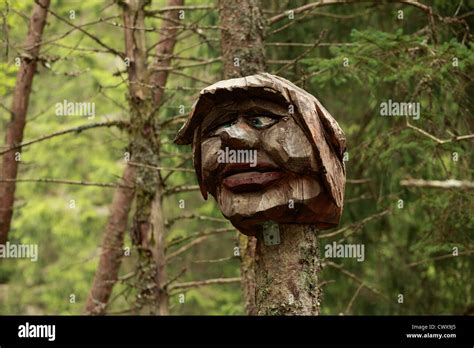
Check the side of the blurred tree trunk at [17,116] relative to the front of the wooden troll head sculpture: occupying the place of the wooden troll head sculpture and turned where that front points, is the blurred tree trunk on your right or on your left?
on your right

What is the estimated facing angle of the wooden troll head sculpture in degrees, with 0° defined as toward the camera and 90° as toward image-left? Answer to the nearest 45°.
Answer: approximately 45°

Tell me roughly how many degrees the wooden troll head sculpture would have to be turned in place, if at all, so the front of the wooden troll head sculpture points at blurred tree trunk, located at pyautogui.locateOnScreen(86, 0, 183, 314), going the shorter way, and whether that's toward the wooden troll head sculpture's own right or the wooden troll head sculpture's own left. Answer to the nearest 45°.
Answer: approximately 135° to the wooden troll head sculpture's own right

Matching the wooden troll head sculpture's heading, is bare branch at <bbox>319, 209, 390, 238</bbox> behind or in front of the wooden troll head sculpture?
behind
